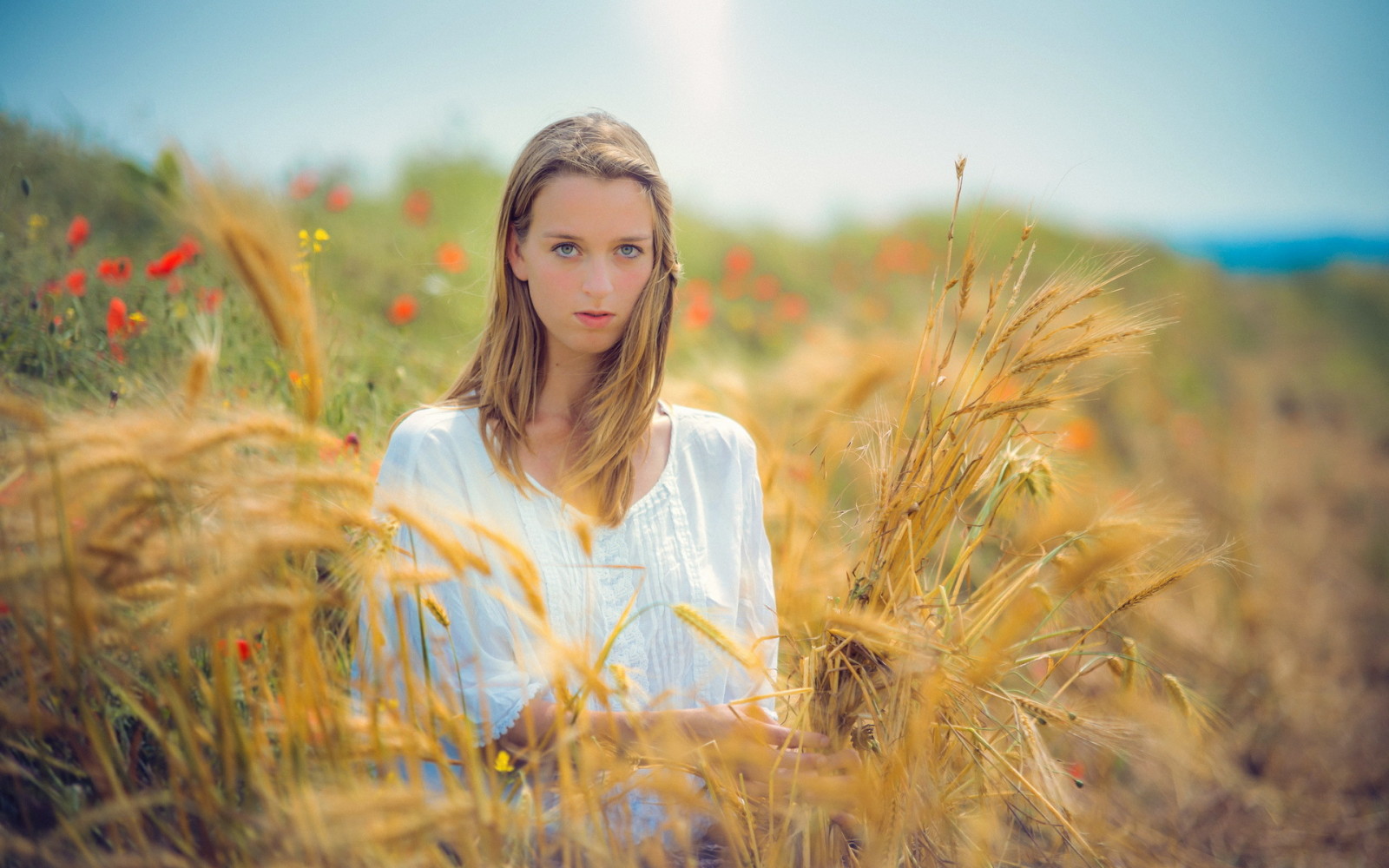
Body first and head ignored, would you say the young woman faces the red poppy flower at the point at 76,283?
no

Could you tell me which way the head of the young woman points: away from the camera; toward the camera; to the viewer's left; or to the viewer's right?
toward the camera

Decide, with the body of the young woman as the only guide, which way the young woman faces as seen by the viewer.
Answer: toward the camera

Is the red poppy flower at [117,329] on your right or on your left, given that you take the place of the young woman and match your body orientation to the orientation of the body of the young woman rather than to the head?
on your right

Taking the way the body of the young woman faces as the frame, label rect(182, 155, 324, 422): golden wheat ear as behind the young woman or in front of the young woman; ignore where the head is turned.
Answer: in front

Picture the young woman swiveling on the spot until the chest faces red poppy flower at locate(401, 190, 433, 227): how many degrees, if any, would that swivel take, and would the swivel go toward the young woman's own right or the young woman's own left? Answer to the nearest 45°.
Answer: approximately 180°

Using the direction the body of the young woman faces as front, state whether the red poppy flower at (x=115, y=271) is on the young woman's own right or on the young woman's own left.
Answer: on the young woman's own right

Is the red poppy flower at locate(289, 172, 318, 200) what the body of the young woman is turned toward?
no
